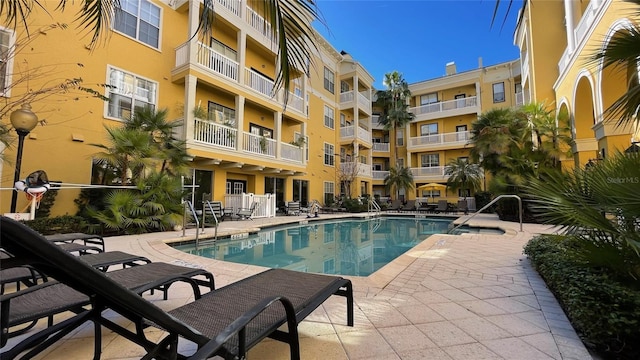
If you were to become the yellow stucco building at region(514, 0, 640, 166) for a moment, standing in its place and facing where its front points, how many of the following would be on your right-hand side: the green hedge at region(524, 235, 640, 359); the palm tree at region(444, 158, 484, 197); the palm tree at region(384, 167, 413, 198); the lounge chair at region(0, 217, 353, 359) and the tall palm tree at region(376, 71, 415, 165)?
3

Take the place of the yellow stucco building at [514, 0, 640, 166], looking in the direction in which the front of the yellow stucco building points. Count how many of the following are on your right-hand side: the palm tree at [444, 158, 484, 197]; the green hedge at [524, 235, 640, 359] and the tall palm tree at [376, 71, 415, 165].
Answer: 2

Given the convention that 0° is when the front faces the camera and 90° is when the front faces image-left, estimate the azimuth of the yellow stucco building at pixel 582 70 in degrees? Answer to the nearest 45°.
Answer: approximately 45°

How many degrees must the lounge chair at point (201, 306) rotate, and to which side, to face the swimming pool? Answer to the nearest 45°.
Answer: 0° — it already faces it

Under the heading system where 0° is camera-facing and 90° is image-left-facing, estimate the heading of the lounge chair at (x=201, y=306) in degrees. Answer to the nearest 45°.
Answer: approximately 225°

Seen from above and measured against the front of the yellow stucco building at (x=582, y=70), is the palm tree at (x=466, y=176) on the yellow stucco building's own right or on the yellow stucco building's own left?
on the yellow stucco building's own right
